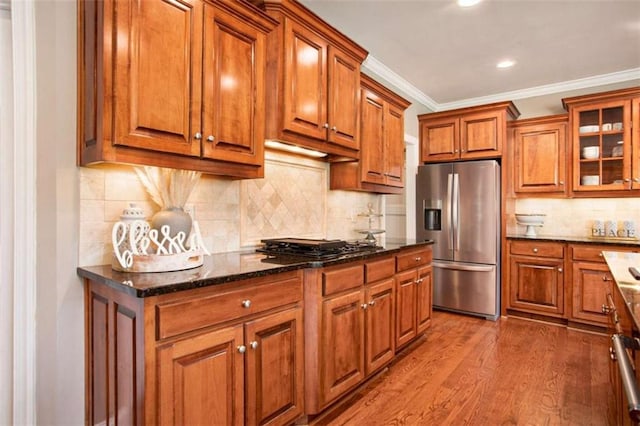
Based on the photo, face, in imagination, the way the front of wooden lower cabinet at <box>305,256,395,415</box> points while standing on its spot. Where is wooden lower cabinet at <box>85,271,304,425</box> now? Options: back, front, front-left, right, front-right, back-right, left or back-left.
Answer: right

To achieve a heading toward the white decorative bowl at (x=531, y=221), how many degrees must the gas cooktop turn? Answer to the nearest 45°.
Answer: approximately 90° to its left

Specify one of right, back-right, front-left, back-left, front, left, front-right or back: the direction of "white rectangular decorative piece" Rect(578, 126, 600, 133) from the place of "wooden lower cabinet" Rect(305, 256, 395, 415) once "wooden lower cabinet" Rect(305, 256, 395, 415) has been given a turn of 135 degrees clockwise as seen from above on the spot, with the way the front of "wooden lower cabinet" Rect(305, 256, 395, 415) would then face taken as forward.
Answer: back-right

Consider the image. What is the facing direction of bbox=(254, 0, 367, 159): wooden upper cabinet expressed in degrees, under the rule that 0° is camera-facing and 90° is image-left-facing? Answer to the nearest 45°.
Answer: approximately 315°

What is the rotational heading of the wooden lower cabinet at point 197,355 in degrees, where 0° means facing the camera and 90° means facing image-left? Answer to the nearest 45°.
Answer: approximately 315°

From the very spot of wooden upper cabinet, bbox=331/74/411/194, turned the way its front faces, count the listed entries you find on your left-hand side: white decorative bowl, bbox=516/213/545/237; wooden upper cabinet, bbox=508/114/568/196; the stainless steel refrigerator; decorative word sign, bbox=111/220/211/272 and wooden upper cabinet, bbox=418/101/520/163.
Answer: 4

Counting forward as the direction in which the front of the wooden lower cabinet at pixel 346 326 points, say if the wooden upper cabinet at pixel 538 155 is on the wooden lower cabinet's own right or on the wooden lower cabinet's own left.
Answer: on the wooden lower cabinet's own left

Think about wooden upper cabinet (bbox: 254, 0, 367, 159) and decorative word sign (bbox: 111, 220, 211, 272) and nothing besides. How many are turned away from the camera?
0

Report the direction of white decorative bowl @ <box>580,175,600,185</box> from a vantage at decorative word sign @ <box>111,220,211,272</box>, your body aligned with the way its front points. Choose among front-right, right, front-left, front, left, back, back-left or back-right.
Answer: front-left

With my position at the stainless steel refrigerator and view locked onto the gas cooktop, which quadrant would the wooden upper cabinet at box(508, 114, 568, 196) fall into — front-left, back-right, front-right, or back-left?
back-left
